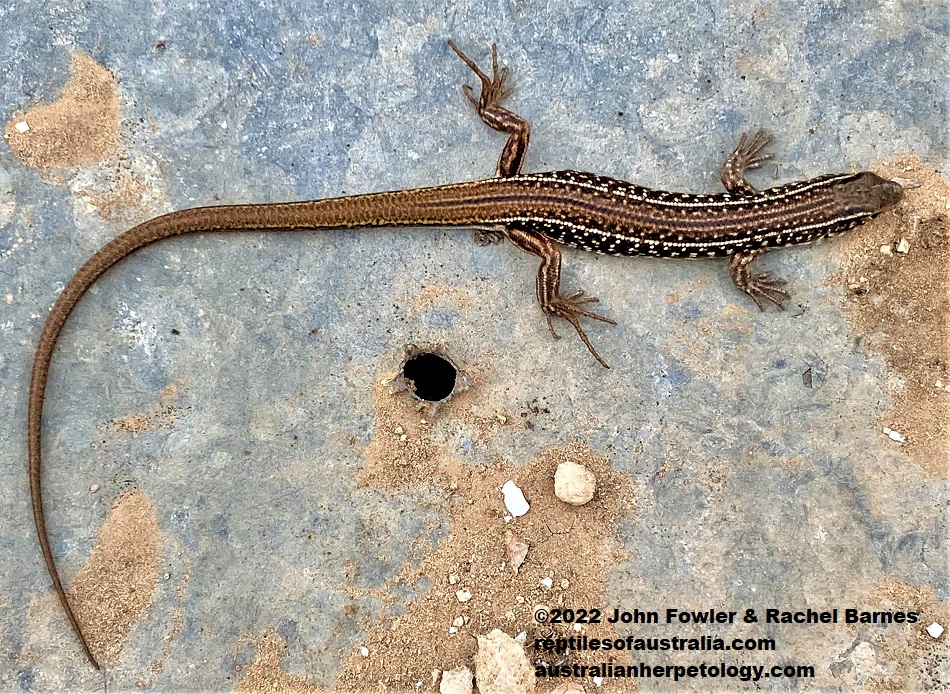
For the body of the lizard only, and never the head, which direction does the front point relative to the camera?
to the viewer's right

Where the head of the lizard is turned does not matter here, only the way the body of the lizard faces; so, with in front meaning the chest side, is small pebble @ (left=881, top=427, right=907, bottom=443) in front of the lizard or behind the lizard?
in front
